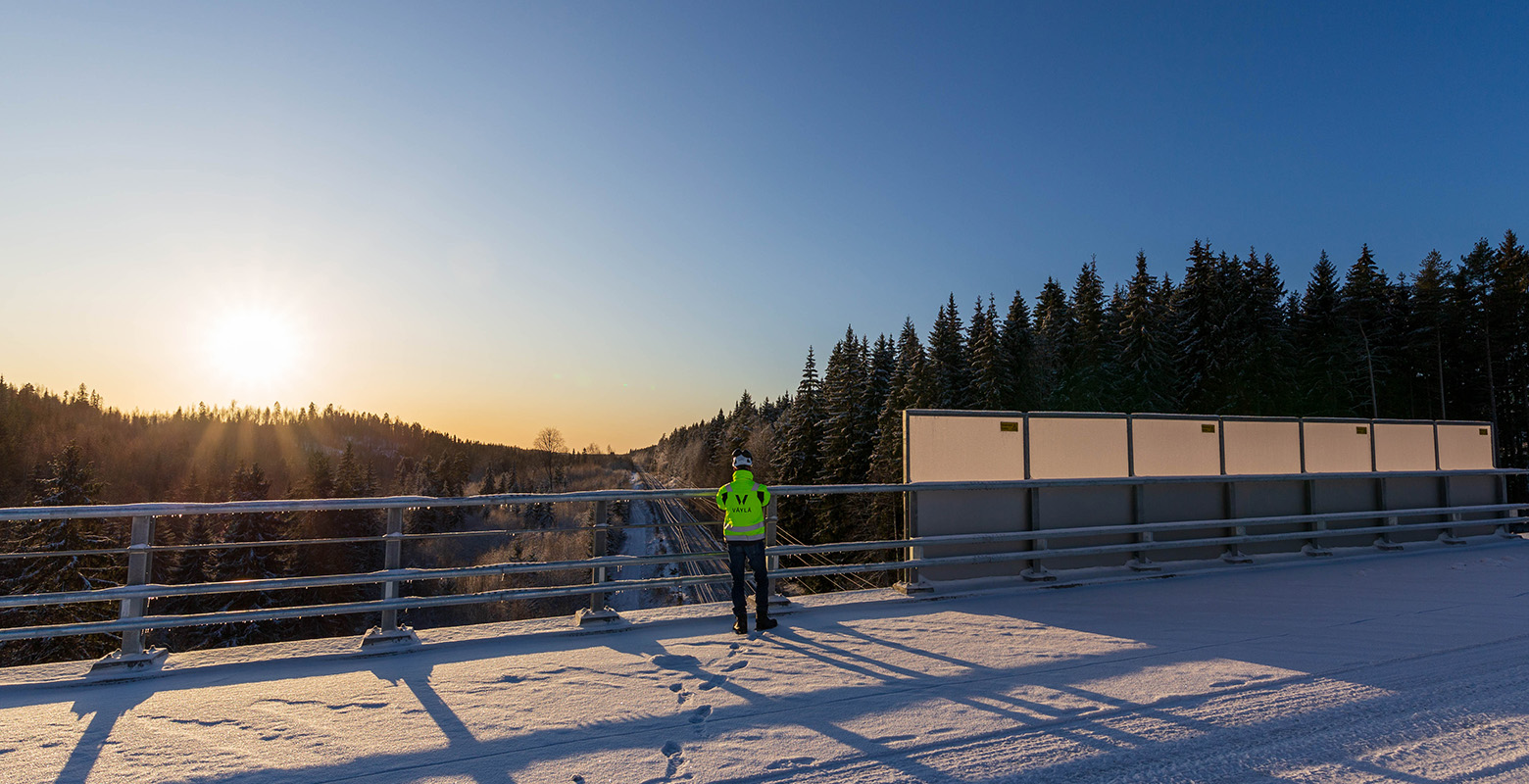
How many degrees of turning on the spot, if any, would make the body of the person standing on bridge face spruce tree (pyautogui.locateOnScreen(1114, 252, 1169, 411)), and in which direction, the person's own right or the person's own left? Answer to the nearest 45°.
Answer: approximately 45° to the person's own right

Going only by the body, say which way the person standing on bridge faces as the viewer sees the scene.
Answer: away from the camera

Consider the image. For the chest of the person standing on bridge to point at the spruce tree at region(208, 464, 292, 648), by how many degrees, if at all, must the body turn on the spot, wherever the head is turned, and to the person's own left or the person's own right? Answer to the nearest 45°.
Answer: approximately 45° to the person's own left
